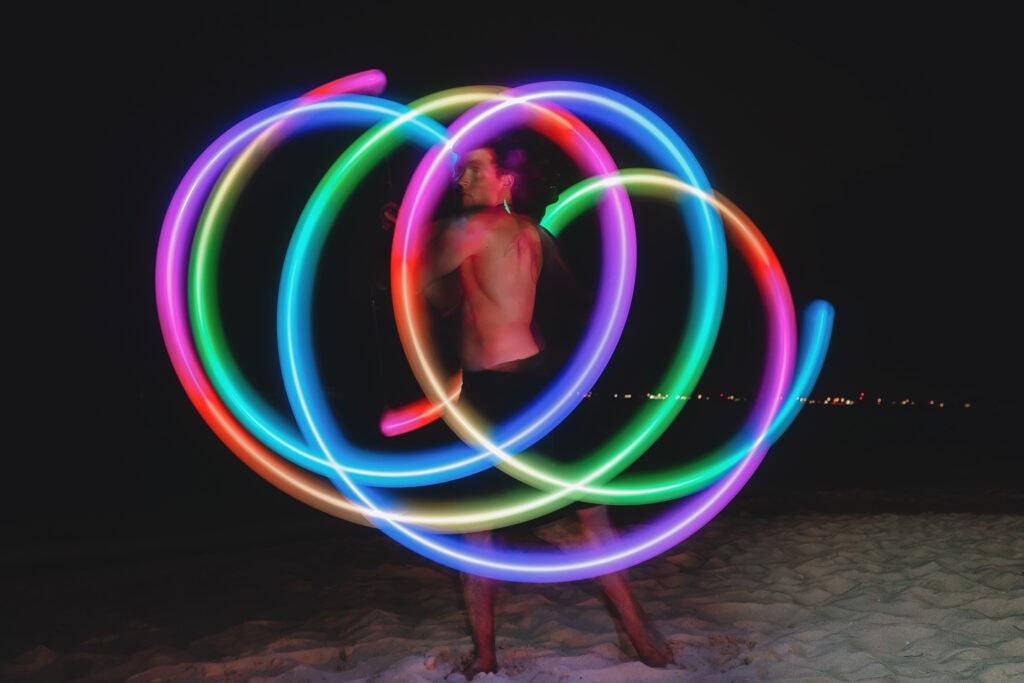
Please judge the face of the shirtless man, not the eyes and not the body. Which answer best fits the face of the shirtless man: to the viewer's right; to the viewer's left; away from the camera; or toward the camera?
to the viewer's left

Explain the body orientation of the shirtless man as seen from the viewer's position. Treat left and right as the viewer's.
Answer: facing away from the viewer and to the left of the viewer
